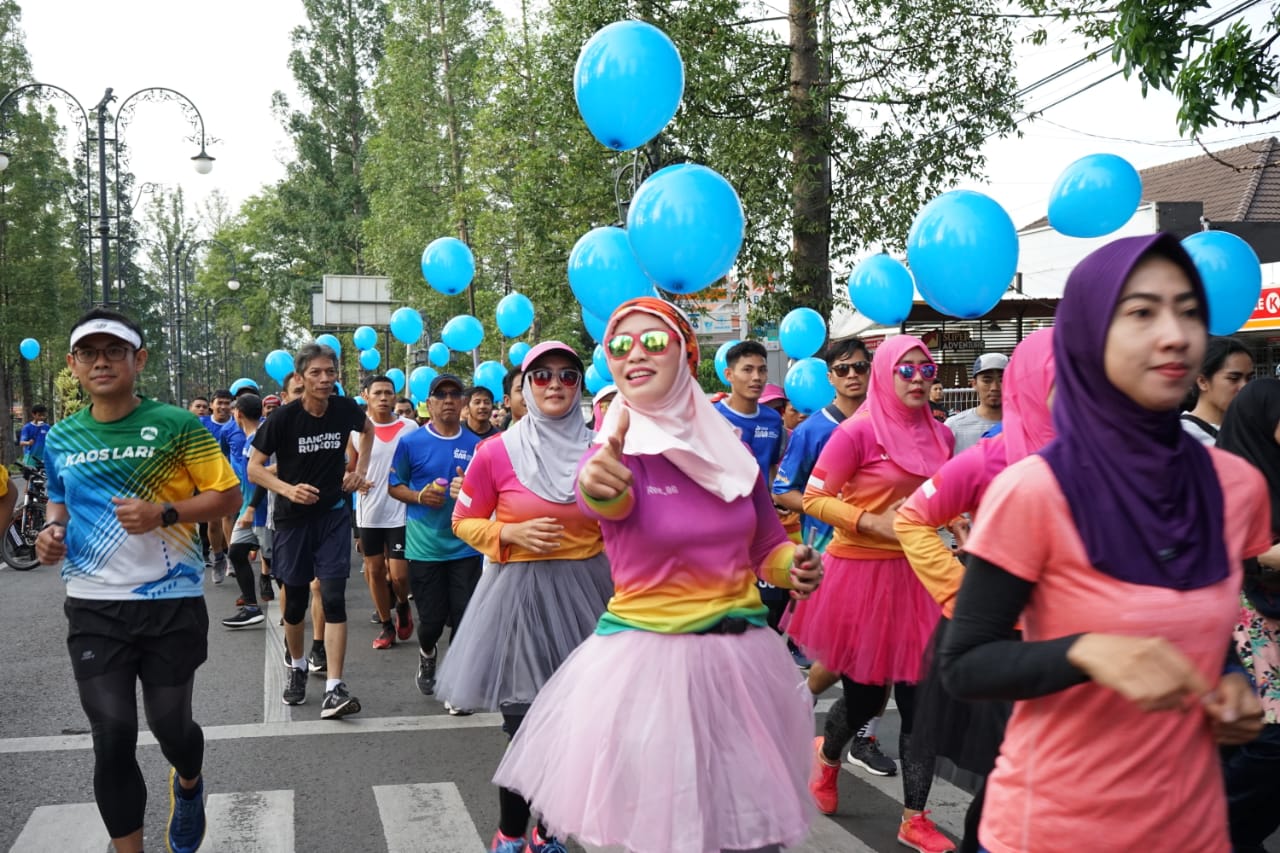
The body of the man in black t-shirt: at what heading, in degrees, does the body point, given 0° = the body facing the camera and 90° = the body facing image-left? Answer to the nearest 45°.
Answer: approximately 0°

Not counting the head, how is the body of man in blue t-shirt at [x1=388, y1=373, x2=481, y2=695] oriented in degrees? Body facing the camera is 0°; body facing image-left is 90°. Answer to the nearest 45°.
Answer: approximately 0°

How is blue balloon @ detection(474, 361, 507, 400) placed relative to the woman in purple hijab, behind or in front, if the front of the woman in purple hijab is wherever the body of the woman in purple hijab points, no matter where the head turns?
behind

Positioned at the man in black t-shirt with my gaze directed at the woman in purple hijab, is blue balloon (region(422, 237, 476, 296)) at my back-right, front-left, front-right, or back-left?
back-left
